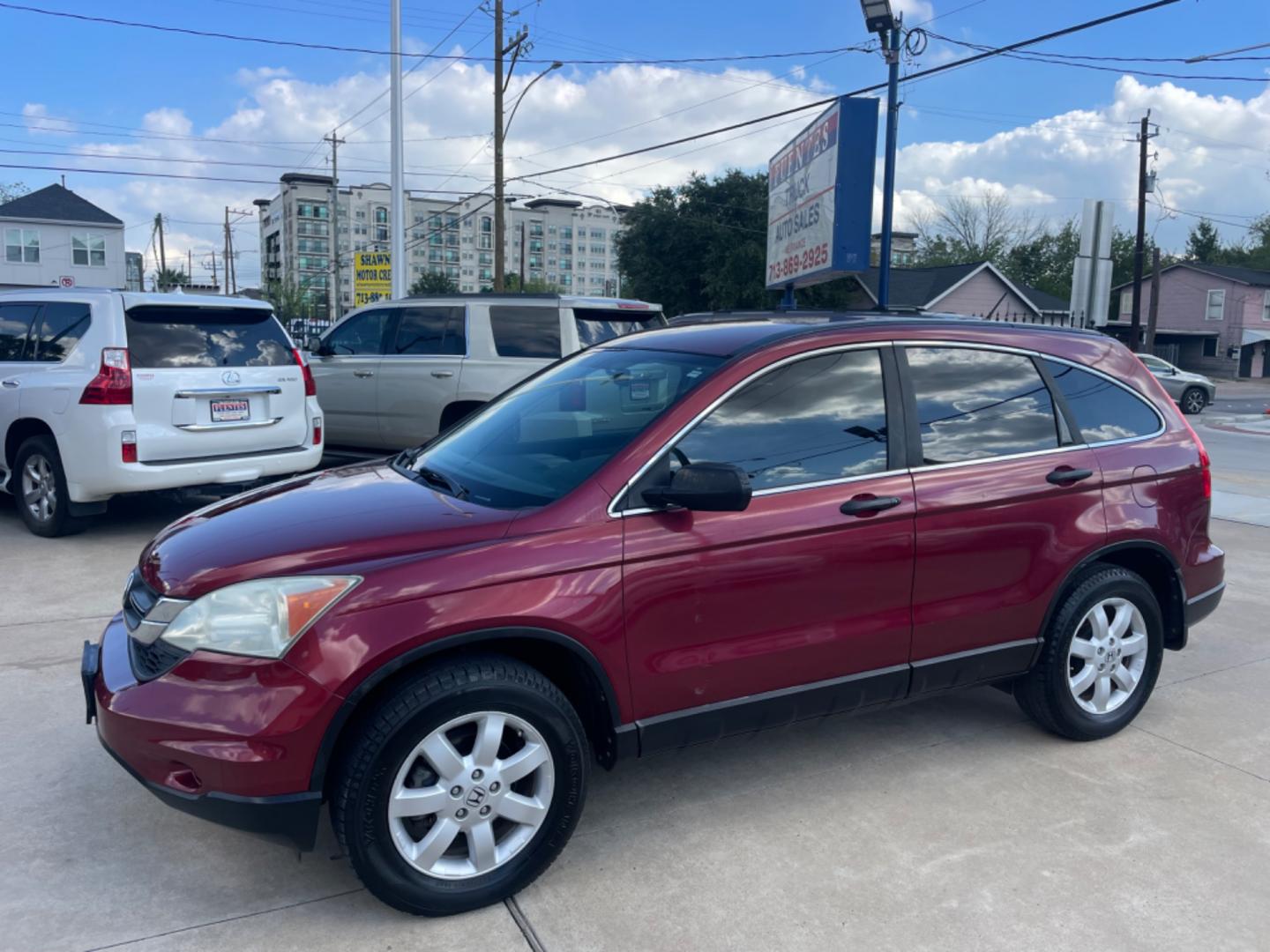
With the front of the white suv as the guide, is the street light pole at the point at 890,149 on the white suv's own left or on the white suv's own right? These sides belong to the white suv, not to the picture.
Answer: on the white suv's own right

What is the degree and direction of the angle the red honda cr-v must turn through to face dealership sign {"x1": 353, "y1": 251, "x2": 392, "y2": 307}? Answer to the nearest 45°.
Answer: approximately 135° to its right

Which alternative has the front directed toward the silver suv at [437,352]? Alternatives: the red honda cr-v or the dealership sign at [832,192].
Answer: the dealership sign

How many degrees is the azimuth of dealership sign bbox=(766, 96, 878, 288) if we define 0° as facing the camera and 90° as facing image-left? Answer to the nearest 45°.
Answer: approximately 45°

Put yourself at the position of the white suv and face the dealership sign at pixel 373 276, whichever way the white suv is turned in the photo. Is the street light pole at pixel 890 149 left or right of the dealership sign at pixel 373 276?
right

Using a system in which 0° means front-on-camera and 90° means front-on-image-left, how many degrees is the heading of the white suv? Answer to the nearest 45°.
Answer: approximately 135°

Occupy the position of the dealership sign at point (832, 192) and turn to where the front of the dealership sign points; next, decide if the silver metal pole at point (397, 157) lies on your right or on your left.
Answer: on your right
